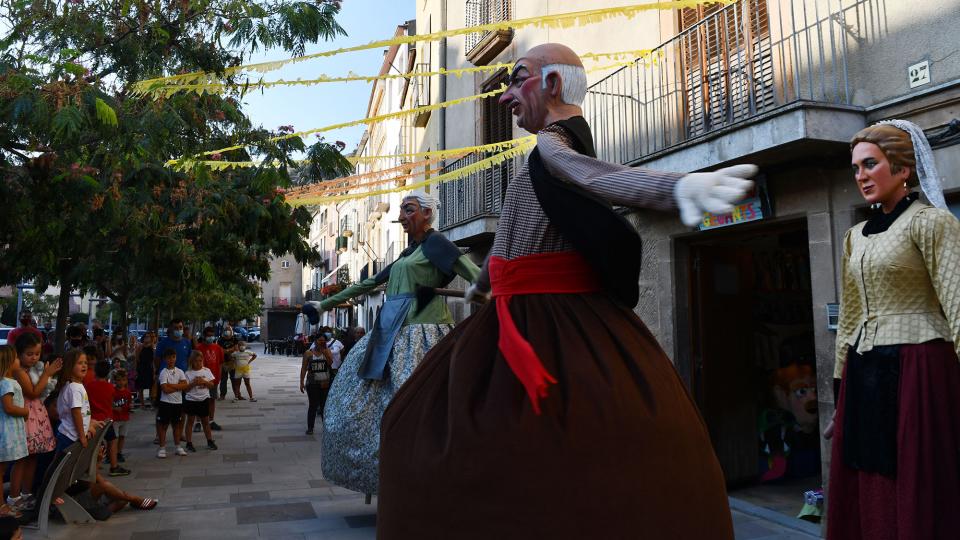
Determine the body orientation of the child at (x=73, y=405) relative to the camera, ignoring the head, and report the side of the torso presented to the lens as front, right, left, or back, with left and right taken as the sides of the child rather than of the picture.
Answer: right

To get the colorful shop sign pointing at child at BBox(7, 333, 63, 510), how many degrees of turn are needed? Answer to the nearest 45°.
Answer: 0° — it already faces them

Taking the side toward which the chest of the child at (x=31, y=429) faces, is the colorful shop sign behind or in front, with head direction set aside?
in front

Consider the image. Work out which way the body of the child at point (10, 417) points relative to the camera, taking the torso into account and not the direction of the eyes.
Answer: to the viewer's right

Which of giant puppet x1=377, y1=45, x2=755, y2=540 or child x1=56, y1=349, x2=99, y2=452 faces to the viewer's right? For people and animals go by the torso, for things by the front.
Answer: the child

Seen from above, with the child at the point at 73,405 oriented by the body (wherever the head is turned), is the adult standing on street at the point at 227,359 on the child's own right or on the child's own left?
on the child's own left

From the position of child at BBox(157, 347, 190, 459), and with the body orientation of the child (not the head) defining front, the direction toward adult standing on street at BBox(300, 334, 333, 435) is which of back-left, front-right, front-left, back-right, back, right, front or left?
back-left

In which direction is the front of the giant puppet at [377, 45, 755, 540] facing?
to the viewer's left

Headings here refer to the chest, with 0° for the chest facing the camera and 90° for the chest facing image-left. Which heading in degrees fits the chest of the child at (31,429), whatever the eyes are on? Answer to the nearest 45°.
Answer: approximately 270°

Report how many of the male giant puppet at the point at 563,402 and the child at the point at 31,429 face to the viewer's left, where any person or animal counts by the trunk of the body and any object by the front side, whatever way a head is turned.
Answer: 1

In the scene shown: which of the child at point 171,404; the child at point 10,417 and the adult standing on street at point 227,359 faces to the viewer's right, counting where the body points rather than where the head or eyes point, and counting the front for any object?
the child at point 10,417
